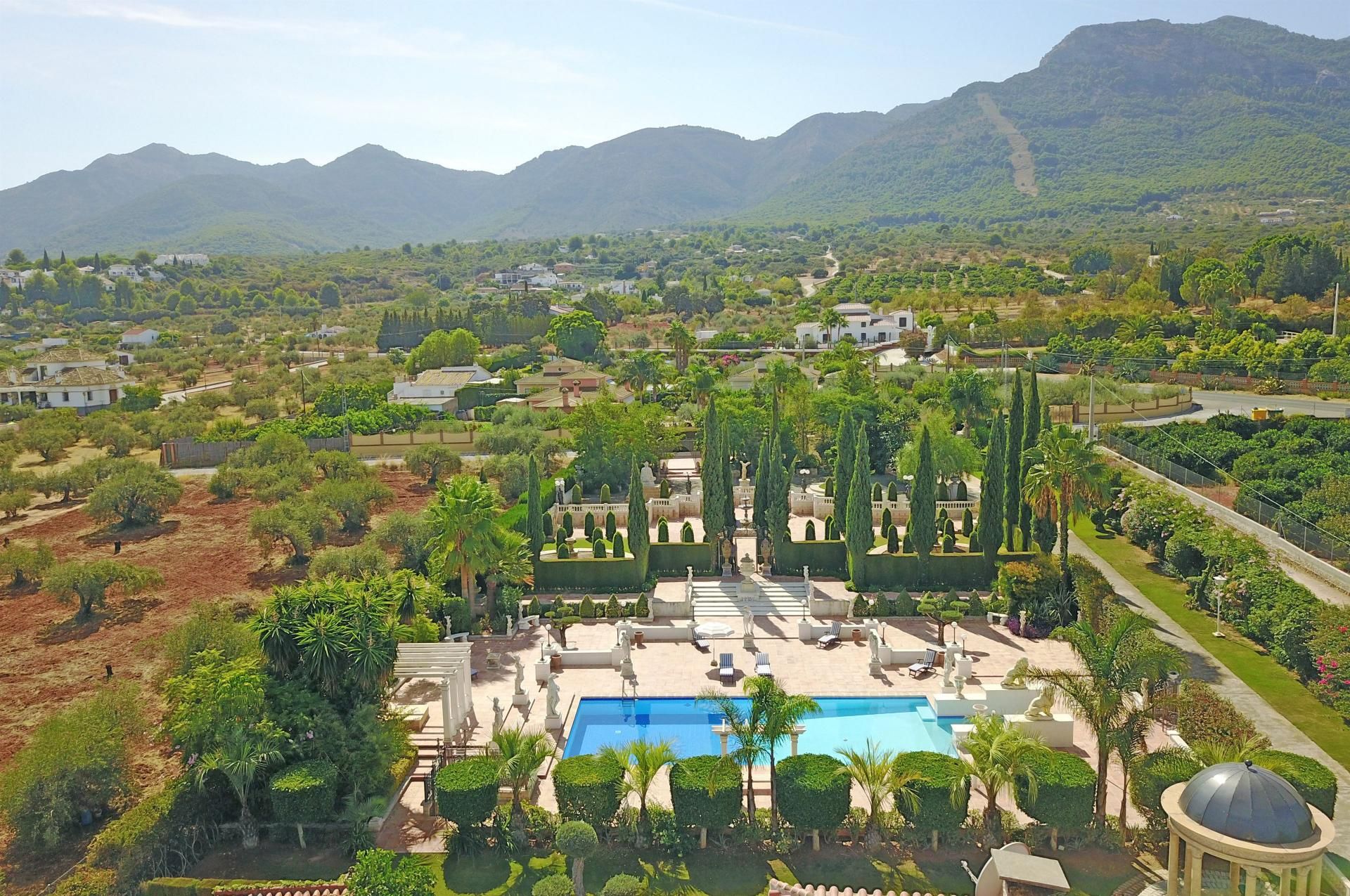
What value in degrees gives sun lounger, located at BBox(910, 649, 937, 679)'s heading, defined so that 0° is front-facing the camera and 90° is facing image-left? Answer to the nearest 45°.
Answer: approximately 45°

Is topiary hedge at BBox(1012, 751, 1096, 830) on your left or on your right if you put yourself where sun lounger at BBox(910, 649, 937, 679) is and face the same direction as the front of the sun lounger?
on your left

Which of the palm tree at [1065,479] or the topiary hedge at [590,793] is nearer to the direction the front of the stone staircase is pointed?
the topiary hedge

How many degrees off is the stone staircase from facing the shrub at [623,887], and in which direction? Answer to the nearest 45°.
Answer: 0° — it already faces it

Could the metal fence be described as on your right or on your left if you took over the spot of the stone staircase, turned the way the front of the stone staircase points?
on your left

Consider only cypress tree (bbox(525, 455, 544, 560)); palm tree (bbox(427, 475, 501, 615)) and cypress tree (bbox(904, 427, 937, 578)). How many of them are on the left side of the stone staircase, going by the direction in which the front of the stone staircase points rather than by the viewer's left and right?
1

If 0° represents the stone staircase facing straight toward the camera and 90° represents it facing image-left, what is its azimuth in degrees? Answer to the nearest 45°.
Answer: approximately 0°

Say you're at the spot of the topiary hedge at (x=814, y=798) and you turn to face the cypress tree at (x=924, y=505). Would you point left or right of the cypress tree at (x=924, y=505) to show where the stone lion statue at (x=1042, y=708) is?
right

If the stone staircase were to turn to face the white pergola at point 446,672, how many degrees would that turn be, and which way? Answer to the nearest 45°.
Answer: approximately 45° to its right

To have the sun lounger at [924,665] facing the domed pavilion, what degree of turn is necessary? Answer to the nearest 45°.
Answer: approximately 45° to its left

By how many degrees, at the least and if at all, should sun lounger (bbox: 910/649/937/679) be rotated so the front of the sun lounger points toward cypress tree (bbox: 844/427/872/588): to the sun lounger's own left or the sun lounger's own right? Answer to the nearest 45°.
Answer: approximately 135° to the sun lounger's own right

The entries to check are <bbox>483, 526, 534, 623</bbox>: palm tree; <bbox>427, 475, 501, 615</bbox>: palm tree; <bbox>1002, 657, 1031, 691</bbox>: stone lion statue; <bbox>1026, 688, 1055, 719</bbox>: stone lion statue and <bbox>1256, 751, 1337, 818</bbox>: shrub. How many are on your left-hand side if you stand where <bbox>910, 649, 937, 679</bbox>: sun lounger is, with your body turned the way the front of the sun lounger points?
3

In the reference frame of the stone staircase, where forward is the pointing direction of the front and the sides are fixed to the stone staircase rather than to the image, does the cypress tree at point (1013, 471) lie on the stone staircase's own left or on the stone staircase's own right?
on the stone staircase's own left

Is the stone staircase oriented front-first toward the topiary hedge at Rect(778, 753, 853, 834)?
yes
